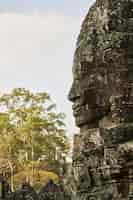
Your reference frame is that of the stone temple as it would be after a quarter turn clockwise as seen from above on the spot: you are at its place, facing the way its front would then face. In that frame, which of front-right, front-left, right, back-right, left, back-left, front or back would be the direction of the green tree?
front

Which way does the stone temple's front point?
to the viewer's left
